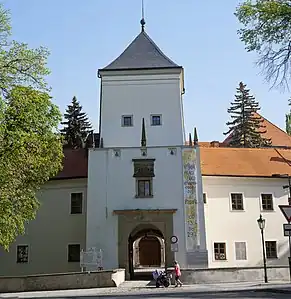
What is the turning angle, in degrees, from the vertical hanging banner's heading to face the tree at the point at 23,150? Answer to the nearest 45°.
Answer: approximately 45° to its right
